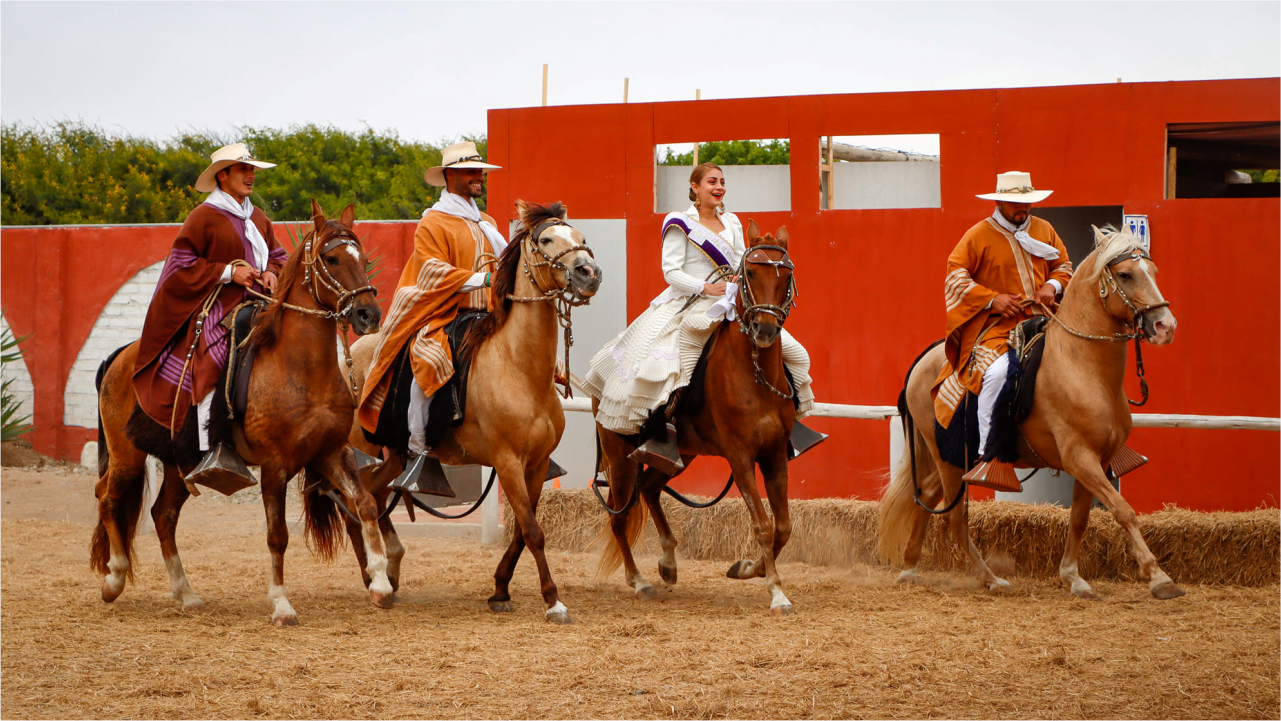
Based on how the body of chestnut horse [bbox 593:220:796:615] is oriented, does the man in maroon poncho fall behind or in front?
behind

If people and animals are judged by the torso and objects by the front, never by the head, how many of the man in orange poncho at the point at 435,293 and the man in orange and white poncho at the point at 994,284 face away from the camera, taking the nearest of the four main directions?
0

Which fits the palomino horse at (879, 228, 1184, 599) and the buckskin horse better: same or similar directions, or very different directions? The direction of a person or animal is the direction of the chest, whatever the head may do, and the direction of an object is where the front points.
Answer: same or similar directions

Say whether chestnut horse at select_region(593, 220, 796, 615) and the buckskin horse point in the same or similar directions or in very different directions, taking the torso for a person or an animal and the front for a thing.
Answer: same or similar directions

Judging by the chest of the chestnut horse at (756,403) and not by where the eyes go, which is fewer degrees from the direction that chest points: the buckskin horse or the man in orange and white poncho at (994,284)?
the man in orange and white poncho

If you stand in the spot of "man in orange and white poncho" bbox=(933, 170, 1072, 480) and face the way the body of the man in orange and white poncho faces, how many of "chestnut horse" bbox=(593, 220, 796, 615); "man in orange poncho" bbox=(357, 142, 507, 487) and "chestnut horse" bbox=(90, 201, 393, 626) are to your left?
0

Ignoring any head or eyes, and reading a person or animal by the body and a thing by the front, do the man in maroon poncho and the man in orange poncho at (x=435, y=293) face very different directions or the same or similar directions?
same or similar directions

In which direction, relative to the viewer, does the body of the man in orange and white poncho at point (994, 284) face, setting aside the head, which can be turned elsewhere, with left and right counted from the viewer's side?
facing the viewer and to the right of the viewer

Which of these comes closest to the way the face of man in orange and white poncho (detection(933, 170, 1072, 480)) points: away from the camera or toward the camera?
toward the camera

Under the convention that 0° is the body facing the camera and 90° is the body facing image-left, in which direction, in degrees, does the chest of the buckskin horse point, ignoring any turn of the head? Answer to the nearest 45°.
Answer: approximately 315°

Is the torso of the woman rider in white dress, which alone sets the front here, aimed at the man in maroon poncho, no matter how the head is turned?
no

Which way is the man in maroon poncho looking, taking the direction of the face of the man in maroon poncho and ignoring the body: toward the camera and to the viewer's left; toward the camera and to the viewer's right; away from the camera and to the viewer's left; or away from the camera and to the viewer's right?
toward the camera and to the viewer's right

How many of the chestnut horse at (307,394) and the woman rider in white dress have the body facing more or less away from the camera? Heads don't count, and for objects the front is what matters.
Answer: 0

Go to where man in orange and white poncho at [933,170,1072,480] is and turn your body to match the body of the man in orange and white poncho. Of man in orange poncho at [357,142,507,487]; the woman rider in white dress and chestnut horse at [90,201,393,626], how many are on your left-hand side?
0

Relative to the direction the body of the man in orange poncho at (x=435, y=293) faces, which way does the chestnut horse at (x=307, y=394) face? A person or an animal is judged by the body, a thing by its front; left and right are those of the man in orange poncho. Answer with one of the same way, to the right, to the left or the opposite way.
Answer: the same way

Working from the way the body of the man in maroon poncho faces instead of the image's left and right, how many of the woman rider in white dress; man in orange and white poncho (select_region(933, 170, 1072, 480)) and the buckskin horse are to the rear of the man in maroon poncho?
0

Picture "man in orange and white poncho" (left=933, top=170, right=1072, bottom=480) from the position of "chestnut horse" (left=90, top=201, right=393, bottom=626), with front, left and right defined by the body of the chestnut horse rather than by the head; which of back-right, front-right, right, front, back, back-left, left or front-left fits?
front-left

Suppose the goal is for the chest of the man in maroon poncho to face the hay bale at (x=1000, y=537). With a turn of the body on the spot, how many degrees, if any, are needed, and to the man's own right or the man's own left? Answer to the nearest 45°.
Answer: approximately 45° to the man's own left
